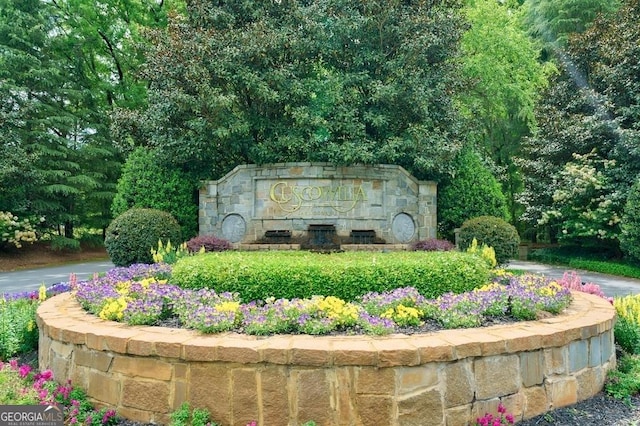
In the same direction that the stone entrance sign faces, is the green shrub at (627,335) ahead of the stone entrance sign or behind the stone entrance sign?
ahead

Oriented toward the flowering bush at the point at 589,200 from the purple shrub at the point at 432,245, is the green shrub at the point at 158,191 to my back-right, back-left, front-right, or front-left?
back-left

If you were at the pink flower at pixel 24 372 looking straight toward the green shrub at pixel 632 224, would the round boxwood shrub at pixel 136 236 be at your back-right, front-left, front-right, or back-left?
front-left

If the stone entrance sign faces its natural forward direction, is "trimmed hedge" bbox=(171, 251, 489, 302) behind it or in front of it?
in front

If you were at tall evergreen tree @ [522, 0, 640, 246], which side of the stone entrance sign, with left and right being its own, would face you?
left

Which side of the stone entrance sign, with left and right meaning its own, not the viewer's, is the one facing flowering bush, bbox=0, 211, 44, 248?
right

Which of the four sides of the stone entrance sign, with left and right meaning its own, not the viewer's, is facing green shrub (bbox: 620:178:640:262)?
left

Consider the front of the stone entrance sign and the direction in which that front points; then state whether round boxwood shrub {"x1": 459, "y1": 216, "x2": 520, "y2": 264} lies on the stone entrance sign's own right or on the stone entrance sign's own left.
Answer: on the stone entrance sign's own left

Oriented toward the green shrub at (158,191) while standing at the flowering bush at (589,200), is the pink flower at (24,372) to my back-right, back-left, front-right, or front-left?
front-left

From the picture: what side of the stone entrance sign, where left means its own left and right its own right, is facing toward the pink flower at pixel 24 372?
front

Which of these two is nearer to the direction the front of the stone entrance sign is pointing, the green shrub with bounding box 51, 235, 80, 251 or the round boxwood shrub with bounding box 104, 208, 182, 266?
the round boxwood shrub

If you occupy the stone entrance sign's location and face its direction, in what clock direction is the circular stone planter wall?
The circular stone planter wall is roughly at 12 o'clock from the stone entrance sign.

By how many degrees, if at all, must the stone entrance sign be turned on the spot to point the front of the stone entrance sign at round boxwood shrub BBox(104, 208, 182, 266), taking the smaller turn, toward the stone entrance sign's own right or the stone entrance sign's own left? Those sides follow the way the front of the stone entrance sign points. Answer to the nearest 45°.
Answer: approximately 90° to the stone entrance sign's own right

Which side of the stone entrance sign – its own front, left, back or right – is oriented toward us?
front

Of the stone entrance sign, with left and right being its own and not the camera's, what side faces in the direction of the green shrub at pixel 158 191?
right

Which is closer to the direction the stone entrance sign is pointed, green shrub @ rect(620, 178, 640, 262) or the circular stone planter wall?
the circular stone planter wall

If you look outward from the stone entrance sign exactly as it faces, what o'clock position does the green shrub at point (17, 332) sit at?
The green shrub is roughly at 1 o'clock from the stone entrance sign.
